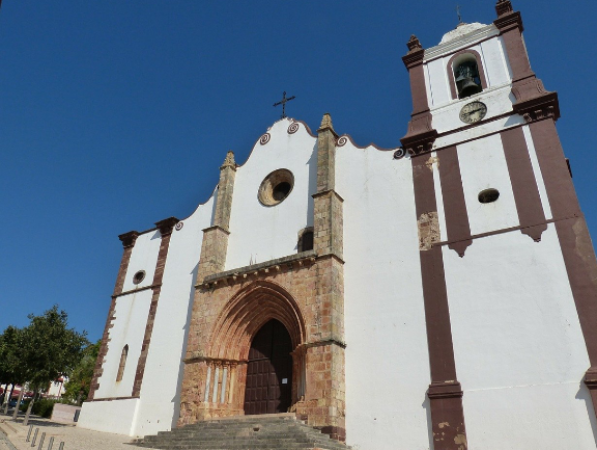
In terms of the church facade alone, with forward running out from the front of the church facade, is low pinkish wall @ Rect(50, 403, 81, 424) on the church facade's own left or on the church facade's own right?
on the church facade's own right

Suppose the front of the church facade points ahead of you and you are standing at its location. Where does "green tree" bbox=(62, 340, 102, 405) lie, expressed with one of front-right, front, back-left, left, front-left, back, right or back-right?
right

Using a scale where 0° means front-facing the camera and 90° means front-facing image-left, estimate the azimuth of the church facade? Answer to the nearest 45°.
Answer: approximately 45°
